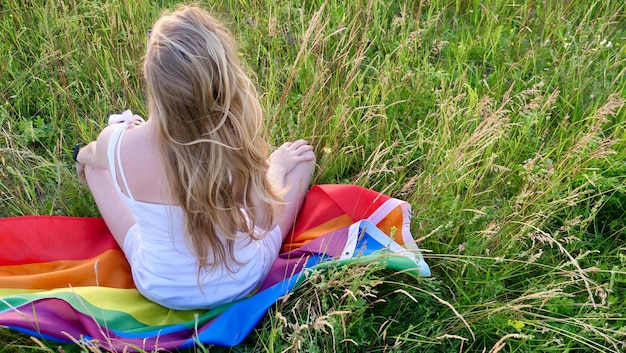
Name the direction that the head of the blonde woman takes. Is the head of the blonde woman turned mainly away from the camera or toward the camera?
away from the camera

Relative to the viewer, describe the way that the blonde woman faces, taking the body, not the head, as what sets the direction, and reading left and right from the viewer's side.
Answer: facing away from the viewer
